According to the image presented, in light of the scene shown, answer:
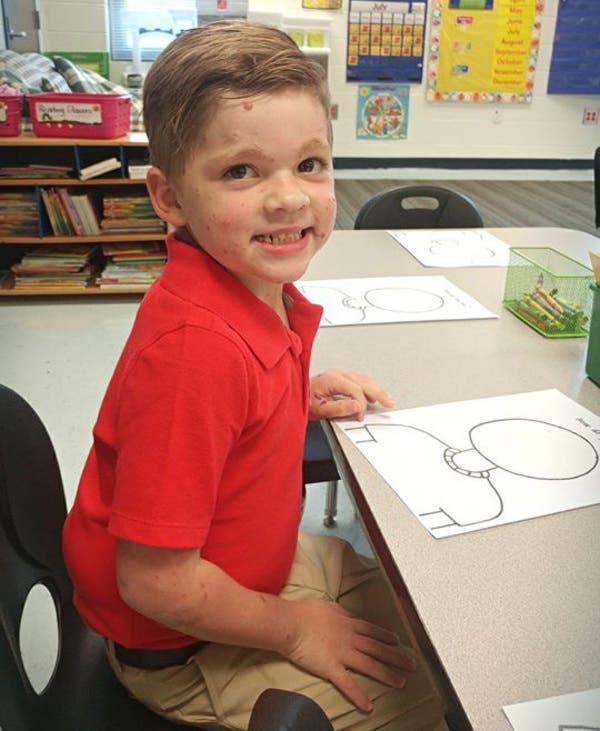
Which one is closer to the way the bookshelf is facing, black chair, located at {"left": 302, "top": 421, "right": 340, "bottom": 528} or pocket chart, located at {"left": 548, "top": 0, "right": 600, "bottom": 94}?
the black chair

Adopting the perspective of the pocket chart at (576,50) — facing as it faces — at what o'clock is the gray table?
The gray table is roughly at 12 o'clock from the pocket chart.

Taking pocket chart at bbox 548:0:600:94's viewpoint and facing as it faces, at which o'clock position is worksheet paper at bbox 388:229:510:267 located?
The worksheet paper is roughly at 12 o'clock from the pocket chart.

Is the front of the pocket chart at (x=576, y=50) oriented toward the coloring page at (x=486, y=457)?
yes

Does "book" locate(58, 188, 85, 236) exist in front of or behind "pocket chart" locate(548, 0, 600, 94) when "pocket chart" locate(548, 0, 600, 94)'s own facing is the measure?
in front

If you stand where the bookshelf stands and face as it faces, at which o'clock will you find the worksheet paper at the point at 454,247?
The worksheet paper is roughly at 11 o'clock from the bookshelf.

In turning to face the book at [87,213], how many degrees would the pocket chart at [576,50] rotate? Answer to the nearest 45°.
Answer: approximately 45° to its right

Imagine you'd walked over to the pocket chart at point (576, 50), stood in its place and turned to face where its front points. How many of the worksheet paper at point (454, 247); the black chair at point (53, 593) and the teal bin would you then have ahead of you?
3

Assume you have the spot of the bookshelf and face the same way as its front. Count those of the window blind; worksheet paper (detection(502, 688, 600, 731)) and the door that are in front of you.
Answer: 1

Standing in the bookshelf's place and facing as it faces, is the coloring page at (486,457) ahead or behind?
ahead

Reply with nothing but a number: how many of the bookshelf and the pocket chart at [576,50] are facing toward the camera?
2

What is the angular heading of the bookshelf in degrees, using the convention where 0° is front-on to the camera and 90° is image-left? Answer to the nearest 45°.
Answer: approximately 0°
